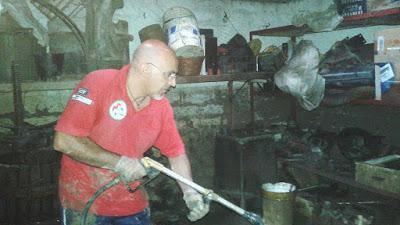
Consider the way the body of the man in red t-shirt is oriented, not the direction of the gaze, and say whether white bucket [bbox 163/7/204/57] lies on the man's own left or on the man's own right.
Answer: on the man's own left

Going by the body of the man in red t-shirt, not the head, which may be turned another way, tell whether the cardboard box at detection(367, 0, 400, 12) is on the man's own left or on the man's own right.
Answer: on the man's own left

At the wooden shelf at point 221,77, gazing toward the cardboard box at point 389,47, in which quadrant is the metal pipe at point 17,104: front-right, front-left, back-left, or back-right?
back-right

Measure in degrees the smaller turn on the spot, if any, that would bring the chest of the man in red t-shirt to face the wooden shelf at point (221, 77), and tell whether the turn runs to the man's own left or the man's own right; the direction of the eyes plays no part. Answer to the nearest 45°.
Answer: approximately 90° to the man's own left

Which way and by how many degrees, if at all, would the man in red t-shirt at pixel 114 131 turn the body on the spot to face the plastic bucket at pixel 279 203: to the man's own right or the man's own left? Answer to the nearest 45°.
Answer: approximately 90° to the man's own left

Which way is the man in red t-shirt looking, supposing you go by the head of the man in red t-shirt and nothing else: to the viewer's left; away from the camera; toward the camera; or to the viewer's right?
to the viewer's right

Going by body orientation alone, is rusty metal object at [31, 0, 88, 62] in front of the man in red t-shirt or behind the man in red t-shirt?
behind

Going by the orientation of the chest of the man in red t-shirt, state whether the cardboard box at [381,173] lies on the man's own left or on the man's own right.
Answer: on the man's own left

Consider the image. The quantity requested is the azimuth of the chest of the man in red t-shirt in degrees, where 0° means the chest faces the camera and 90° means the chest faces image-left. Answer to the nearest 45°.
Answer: approximately 315°

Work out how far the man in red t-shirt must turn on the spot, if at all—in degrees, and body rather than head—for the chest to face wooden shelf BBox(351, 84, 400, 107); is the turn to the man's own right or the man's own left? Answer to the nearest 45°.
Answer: approximately 45° to the man's own left
